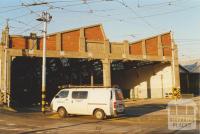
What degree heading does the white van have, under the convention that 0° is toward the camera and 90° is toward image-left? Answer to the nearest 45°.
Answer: approximately 135°
